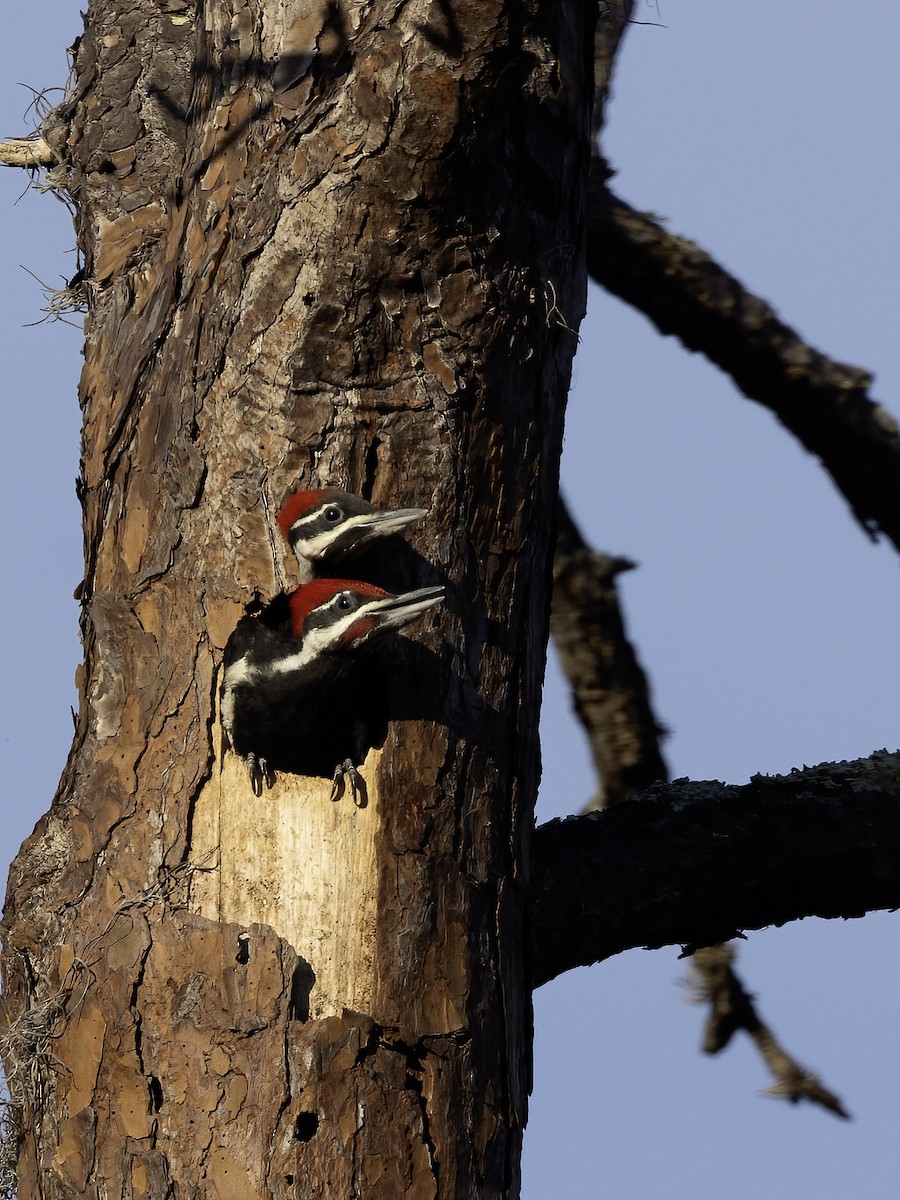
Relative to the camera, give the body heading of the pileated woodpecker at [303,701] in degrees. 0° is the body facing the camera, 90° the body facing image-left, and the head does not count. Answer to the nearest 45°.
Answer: approximately 315°
